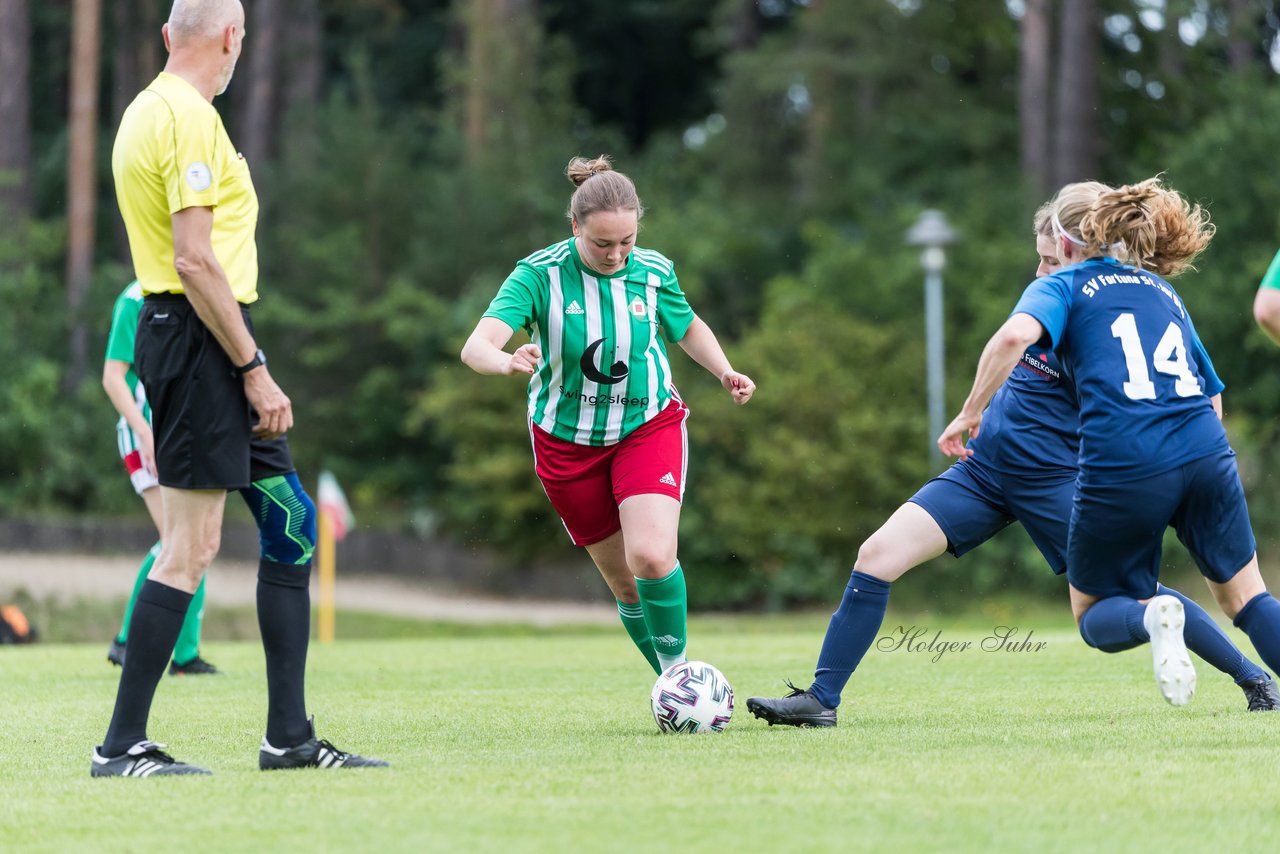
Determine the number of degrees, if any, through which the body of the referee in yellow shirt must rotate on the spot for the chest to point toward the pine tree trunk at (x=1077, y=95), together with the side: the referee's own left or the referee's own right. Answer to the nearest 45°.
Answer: approximately 45° to the referee's own left

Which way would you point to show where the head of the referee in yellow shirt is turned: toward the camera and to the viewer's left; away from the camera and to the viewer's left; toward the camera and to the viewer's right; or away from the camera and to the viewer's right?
away from the camera and to the viewer's right

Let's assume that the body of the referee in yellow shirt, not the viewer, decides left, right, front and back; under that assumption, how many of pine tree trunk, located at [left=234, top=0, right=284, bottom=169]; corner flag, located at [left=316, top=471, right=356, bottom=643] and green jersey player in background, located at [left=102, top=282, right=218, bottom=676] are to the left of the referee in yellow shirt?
3

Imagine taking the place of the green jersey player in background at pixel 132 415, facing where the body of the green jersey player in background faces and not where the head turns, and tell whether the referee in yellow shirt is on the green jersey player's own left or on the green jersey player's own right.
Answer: on the green jersey player's own right

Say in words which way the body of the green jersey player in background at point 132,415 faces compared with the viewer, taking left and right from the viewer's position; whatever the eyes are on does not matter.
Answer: facing to the right of the viewer

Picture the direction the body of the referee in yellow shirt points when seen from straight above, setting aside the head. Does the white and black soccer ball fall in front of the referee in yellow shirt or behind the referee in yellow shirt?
in front

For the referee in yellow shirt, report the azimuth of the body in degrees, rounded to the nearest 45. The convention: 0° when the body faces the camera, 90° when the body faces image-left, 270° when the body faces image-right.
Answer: approximately 270°
